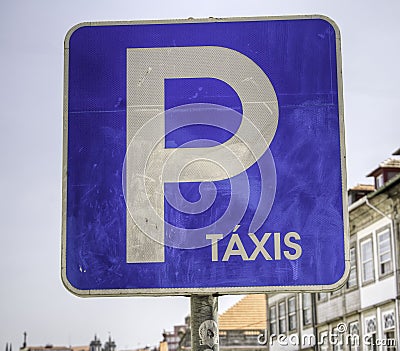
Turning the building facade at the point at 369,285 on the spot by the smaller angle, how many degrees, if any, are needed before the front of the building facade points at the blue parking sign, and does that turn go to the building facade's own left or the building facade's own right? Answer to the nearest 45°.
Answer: approximately 45° to the building facade's own left

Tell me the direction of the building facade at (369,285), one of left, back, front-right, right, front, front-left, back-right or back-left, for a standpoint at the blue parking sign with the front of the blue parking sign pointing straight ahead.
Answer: back

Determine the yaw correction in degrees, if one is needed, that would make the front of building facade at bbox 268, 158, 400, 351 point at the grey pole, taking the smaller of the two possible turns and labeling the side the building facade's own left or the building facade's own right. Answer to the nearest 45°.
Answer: approximately 45° to the building facade's own left

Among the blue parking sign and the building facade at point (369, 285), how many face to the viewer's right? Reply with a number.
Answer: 0

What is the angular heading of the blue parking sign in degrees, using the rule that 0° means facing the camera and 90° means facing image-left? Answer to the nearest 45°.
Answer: approximately 0°
